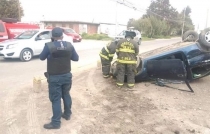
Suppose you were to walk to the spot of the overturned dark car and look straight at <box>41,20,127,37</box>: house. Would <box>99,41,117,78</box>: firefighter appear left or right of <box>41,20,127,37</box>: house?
left

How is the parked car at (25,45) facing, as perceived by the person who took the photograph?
facing the viewer and to the left of the viewer

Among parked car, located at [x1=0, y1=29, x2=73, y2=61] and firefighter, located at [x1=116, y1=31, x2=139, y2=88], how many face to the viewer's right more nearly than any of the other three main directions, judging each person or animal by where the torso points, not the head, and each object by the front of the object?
0

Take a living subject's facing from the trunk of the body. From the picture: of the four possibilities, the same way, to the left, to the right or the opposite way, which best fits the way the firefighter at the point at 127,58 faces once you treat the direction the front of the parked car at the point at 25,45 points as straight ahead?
the opposite way

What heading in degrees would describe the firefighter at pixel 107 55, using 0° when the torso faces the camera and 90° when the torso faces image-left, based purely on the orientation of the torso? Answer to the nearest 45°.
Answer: approximately 270°

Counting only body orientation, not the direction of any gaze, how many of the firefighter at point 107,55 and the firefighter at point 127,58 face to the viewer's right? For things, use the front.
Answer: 1

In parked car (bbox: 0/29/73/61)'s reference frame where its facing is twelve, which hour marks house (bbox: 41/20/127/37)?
The house is roughly at 5 o'clock from the parked car.
